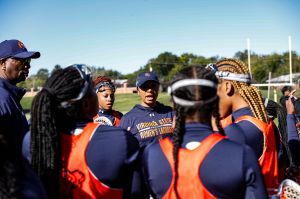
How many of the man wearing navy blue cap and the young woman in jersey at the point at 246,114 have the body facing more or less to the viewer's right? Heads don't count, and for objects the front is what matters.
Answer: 1

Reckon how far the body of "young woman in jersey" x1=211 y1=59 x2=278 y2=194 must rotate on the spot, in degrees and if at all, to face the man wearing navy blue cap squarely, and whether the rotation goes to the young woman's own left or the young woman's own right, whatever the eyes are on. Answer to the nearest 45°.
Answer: approximately 45° to the young woman's own left

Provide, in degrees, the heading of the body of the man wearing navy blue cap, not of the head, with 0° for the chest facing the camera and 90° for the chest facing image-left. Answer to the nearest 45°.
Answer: approximately 270°

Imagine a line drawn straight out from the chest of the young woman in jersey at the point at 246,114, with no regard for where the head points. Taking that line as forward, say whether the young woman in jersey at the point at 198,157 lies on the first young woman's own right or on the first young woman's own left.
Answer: on the first young woman's own left

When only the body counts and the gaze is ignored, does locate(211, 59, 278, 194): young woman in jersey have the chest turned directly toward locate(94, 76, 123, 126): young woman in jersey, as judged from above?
yes

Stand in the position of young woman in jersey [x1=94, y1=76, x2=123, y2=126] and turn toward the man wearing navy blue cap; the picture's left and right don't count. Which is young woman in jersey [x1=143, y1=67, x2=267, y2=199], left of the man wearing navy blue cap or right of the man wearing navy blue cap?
left

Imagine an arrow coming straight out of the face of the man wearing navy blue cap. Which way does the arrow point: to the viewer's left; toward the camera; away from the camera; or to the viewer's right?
to the viewer's right

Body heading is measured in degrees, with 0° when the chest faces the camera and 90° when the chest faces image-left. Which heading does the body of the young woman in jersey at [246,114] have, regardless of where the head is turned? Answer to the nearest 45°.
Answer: approximately 135°
